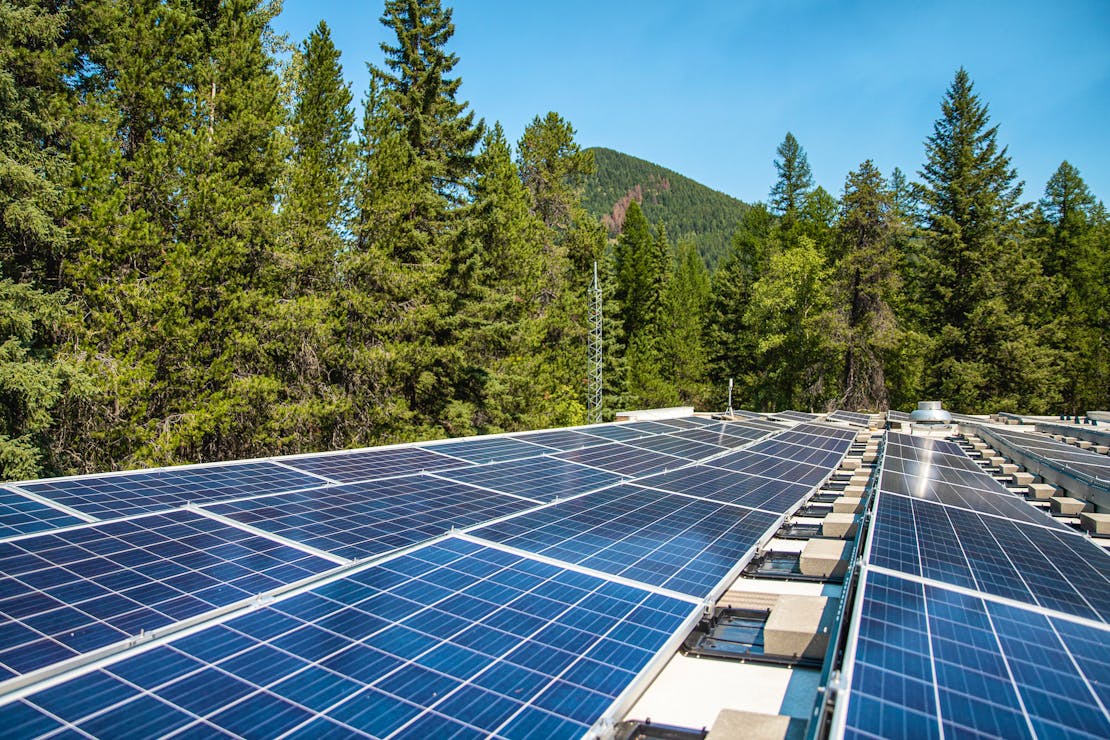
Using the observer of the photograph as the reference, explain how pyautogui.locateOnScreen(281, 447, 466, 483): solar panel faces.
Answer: facing the viewer and to the right of the viewer

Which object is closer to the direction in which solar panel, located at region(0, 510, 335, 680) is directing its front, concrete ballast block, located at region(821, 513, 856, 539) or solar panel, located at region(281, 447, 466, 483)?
the concrete ballast block

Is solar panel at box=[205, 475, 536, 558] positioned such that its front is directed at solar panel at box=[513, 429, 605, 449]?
no

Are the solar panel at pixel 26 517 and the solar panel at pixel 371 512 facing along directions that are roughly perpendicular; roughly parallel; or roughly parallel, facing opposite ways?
roughly parallel

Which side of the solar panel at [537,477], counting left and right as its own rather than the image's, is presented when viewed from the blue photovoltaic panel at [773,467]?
left

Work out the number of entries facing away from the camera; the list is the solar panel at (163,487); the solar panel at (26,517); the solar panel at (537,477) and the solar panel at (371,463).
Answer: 0

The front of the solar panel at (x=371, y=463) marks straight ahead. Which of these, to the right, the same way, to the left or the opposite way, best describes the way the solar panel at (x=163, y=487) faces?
the same way

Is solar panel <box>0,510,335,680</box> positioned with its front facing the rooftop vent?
no

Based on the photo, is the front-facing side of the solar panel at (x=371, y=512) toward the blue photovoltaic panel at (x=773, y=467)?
no

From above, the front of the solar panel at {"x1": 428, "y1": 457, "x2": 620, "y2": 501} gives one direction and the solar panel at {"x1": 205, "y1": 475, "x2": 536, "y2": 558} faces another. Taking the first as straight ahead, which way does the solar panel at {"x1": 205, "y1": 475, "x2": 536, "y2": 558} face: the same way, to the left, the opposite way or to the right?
the same way
